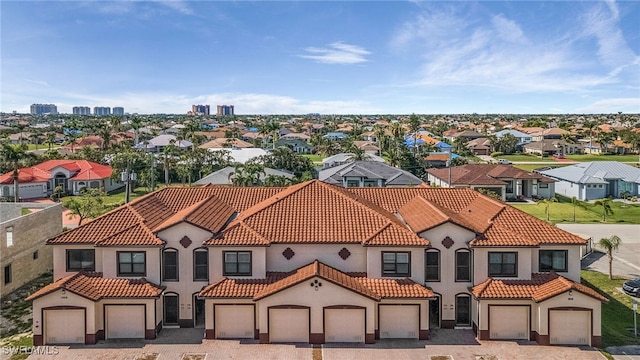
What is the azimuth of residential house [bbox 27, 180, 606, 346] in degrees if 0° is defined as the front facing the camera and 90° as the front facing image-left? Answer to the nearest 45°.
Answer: approximately 0°

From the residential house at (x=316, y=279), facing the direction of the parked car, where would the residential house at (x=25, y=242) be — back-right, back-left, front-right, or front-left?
back-left

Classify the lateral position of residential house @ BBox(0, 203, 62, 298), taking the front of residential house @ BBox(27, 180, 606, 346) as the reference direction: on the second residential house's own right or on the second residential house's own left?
on the second residential house's own right

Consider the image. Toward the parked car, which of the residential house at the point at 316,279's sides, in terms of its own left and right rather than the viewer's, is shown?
left
